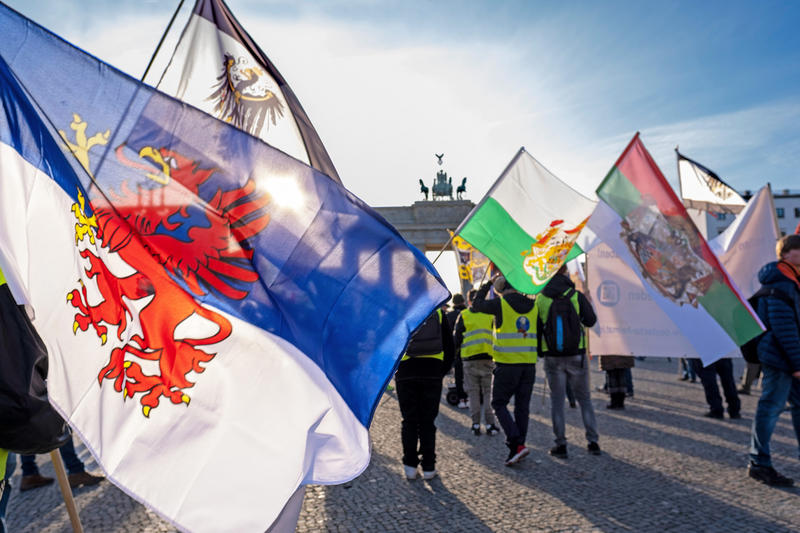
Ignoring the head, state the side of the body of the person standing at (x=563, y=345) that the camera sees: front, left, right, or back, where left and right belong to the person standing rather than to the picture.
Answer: back

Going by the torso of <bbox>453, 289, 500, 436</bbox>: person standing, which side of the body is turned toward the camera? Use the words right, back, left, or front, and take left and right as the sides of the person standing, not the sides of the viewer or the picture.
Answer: back

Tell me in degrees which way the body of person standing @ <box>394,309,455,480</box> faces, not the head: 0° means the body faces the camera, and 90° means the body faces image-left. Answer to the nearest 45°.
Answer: approximately 180°

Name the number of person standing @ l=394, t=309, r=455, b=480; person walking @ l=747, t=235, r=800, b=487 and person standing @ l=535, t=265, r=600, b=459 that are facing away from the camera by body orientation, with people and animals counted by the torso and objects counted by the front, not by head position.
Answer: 2

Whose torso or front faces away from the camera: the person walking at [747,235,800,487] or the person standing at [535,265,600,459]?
the person standing at [535,265,600,459]

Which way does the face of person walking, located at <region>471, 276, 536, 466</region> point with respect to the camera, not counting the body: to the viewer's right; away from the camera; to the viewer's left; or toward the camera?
away from the camera

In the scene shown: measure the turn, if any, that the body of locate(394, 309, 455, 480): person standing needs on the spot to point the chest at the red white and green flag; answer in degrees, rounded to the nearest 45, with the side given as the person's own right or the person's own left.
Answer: approximately 90° to the person's own right
